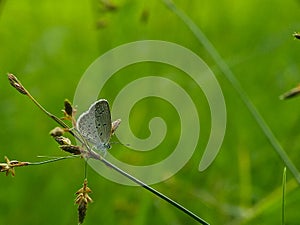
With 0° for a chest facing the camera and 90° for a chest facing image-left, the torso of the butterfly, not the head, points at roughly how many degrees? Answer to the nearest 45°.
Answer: approximately 270°
